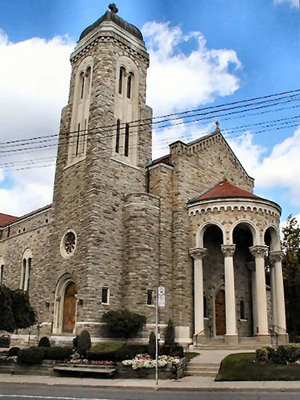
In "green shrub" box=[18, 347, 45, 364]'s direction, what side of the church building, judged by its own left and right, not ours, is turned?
right

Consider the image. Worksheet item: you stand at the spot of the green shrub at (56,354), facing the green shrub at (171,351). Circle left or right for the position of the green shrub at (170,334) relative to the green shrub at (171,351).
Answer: left

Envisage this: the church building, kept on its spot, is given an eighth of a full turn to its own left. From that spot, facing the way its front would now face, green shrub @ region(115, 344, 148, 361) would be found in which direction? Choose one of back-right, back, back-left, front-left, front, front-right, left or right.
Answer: right

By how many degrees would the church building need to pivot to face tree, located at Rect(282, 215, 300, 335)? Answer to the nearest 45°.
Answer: approximately 90° to its left

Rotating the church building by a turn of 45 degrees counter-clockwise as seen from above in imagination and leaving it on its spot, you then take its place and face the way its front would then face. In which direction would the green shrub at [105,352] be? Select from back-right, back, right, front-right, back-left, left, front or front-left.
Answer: right

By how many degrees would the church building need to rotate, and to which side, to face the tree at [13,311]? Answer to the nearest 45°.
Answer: approximately 90° to its right

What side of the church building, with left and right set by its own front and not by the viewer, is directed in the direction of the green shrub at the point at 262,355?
front

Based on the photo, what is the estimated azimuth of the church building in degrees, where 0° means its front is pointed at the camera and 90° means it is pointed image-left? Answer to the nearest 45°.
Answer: approximately 315°

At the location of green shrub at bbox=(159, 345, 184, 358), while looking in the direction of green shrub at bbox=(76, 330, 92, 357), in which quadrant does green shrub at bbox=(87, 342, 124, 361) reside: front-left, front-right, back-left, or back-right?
front-left
